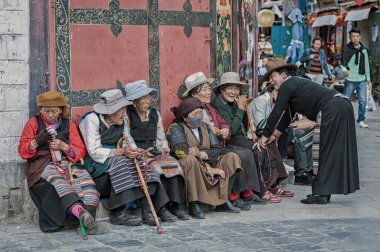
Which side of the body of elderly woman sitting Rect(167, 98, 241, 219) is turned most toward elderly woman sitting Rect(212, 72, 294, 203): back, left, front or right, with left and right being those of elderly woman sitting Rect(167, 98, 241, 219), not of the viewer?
left

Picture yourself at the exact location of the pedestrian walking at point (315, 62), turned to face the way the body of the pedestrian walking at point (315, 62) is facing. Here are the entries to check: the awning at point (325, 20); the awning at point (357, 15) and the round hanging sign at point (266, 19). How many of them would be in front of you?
0

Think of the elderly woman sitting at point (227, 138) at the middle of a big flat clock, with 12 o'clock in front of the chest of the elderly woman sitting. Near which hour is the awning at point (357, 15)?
The awning is roughly at 8 o'clock from the elderly woman sitting.

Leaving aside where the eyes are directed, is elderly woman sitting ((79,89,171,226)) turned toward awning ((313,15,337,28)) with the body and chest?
no

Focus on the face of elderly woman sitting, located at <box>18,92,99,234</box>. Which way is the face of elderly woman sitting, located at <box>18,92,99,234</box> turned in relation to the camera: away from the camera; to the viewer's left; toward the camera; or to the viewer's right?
toward the camera

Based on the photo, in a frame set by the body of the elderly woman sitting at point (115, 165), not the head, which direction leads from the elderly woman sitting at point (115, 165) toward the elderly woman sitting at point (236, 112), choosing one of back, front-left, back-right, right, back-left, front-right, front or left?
left

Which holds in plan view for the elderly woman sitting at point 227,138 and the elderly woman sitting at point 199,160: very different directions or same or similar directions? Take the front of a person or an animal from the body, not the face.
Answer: same or similar directions

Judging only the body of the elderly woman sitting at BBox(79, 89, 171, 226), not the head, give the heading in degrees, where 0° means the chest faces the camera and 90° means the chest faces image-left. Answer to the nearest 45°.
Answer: approximately 315°

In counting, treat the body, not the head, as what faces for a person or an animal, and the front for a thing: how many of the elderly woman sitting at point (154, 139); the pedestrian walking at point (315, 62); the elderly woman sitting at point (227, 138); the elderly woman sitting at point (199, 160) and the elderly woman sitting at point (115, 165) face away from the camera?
0

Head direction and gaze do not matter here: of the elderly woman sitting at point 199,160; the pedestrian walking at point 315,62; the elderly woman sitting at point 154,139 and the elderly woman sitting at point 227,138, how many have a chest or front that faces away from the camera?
0

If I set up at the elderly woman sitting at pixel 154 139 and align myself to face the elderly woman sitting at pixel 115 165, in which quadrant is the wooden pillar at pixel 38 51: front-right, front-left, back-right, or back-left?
front-right

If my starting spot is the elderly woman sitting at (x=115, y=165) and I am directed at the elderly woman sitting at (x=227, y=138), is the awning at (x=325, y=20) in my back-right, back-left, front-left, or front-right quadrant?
front-left

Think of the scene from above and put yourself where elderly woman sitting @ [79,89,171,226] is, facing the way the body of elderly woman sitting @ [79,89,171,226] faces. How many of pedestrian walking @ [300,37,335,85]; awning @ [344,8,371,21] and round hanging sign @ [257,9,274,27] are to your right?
0

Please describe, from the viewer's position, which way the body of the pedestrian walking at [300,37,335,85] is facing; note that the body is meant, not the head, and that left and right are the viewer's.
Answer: facing the viewer

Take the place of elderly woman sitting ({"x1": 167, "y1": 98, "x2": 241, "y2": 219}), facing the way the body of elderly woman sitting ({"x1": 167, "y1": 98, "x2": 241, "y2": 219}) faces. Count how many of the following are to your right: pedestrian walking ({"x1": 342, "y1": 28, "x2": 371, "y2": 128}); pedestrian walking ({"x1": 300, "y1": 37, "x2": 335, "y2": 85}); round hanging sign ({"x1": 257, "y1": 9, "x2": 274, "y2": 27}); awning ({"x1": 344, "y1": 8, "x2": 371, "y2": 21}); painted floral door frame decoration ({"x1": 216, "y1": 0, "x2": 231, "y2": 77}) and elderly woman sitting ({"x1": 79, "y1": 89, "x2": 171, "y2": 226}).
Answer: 1

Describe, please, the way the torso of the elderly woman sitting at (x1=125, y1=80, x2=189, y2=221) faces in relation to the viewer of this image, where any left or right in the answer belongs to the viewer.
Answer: facing the viewer and to the right of the viewer

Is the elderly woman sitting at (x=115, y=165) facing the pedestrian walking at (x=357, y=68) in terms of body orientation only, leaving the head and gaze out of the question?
no

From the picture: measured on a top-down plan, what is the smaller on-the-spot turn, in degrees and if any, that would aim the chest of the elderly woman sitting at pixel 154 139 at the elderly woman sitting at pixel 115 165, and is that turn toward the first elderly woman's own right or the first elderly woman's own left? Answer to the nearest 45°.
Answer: approximately 90° to the first elderly woman's own right
